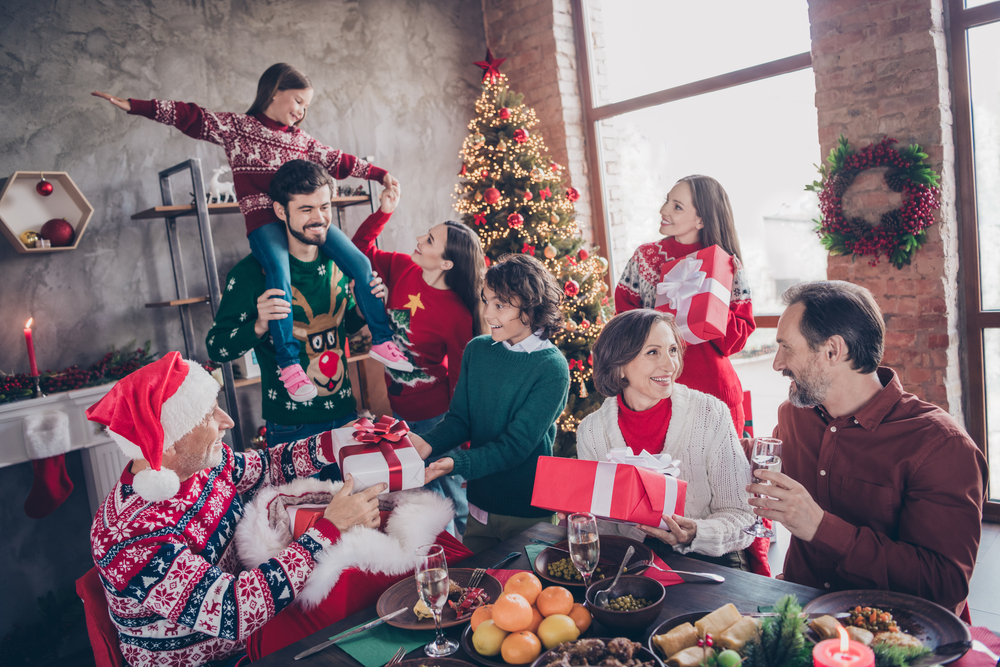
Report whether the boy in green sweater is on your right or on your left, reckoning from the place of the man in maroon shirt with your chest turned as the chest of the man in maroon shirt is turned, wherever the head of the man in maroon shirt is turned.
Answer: on your right

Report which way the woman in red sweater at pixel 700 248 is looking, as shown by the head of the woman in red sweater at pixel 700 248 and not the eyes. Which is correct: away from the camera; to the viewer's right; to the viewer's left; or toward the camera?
to the viewer's left

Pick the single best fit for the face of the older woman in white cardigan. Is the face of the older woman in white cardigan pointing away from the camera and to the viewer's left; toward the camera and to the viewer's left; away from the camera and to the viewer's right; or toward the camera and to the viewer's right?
toward the camera and to the viewer's right

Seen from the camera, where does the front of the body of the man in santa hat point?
to the viewer's right

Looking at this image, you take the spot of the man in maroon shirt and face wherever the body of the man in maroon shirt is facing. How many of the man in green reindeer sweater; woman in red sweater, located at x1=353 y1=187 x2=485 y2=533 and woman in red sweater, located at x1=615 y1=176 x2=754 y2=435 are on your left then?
0

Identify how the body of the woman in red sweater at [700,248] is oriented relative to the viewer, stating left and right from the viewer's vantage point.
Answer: facing the viewer and to the left of the viewer

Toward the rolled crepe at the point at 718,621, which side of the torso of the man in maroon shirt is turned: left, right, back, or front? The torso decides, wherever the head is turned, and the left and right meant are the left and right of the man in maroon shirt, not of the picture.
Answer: front

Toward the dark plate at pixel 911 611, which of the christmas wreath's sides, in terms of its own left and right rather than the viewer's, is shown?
front

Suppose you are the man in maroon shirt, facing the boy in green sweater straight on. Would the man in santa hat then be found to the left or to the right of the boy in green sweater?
left

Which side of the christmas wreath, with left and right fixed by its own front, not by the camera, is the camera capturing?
front

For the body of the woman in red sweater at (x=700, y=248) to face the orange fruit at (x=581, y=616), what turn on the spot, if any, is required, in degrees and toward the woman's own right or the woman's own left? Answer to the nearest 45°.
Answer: approximately 45° to the woman's own left

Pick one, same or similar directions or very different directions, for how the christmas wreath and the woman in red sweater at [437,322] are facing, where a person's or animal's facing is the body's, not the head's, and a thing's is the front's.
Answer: same or similar directions

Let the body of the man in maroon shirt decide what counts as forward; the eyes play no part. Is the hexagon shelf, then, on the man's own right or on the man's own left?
on the man's own right

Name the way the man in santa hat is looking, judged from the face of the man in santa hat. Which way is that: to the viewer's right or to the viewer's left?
to the viewer's right

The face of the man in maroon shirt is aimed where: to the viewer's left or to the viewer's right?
to the viewer's left

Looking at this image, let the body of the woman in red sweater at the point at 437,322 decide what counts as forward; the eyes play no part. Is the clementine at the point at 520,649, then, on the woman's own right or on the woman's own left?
on the woman's own left

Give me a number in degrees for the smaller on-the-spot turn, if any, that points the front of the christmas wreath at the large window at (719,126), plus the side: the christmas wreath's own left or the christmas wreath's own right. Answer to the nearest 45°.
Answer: approximately 135° to the christmas wreath's own right

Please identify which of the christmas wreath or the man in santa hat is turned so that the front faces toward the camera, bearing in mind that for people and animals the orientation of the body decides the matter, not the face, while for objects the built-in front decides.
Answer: the christmas wreath
